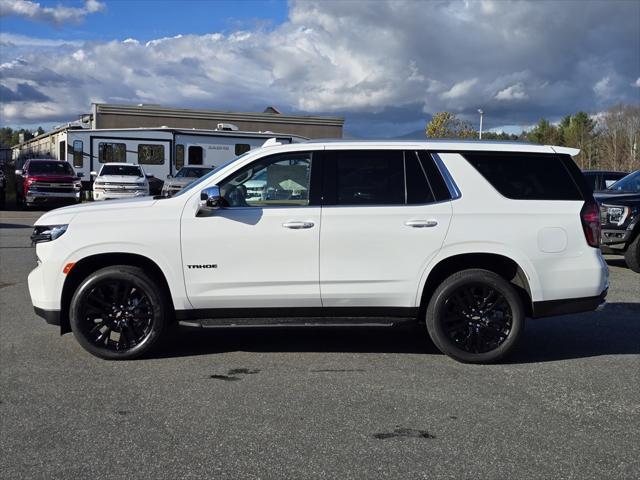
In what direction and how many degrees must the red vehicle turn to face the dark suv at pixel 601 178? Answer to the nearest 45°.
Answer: approximately 45° to its left

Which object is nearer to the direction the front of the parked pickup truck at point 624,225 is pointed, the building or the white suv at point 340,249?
the white suv

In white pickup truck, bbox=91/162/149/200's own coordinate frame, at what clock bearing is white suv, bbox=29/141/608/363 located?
white suv, bbox=29/141/608/363 is roughly at 12 o'clock from white pickup truck, bbox=91/162/149/200.

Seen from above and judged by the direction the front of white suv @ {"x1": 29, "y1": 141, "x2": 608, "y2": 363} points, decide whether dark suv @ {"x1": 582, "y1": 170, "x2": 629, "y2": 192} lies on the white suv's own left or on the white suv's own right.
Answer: on the white suv's own right

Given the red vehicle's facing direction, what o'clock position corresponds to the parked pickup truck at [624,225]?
The parked pickup truck is roughly at 11 o'clock from the red vehicle.

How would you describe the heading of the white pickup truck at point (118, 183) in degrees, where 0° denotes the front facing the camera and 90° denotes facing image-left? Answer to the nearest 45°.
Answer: approximately 0°

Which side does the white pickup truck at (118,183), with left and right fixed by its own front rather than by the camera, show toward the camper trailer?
back

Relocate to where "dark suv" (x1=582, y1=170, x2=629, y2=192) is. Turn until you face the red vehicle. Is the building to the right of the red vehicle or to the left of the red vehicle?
right

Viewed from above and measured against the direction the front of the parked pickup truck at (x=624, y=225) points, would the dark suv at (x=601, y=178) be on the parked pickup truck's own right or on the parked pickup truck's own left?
on the parked pickup truck's own right

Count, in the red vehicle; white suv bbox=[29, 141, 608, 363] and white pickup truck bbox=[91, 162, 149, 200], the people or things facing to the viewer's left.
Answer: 1

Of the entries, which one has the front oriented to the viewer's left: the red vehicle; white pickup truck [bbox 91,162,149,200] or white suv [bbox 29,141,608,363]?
white suv [bbox 29,141,608,363]

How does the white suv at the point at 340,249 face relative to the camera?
to the viewer's left

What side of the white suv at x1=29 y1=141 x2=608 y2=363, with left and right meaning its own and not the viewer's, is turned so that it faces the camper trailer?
right

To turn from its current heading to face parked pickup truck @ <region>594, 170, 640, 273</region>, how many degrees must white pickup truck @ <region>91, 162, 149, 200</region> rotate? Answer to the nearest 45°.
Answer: approximately 45° to its left

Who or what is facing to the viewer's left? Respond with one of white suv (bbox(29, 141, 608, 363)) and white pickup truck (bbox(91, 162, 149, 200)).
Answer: white suv (bbox(29, 141, 608, 363))
